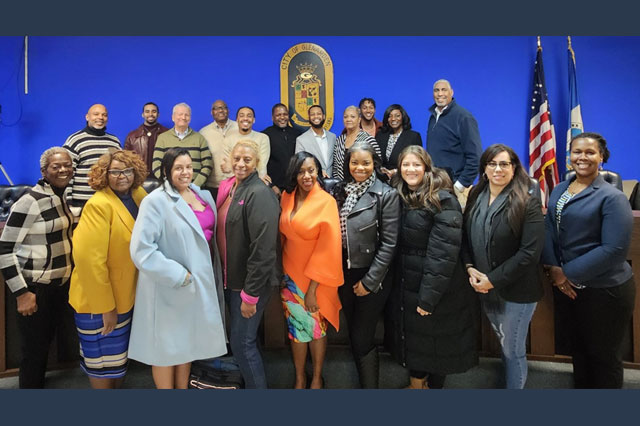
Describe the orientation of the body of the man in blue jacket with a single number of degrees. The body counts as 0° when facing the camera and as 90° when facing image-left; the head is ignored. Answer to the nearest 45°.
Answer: approximately 45°

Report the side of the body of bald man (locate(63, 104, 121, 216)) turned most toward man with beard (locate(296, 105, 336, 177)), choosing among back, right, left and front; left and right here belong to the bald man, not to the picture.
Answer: left

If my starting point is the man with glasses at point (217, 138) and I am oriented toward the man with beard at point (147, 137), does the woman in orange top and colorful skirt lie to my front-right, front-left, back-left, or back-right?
back-left

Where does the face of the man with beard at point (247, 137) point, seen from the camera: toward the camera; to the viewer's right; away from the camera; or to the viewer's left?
toward the camera

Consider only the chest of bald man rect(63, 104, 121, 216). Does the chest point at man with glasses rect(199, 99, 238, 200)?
no

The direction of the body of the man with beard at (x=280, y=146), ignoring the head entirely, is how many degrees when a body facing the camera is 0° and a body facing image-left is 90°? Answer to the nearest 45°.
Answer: approximately 0°

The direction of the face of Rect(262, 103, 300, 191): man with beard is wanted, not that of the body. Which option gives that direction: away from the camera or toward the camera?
toward the camera

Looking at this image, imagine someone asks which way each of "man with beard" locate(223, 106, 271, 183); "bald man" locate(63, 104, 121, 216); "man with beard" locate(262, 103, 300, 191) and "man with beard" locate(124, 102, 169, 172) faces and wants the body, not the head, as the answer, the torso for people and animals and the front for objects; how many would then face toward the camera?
4

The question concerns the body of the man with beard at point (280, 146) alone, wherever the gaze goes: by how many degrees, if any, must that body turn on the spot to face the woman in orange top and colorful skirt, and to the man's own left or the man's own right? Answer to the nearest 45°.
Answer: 0° — they already face them

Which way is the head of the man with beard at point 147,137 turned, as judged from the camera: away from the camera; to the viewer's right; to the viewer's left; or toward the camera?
toward the camera

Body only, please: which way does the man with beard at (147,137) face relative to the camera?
toward the camera

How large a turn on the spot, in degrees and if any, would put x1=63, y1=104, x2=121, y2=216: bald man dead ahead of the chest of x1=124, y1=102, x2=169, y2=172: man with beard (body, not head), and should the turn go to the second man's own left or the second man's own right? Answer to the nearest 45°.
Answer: approximately 45° to the second man's own right

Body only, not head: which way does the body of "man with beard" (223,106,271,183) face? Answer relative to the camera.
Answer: toward the camera

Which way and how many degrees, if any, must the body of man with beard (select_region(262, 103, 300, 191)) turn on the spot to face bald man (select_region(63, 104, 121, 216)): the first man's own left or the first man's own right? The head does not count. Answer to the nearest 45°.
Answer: approximately 90° to the first man's own right

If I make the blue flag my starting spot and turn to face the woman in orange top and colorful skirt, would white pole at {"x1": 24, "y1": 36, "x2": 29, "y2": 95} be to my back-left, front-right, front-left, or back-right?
front-right

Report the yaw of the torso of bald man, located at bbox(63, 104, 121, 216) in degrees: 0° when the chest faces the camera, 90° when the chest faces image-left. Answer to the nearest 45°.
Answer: approximately 0°

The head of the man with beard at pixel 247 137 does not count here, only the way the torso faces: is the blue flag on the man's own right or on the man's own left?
on the man's own left

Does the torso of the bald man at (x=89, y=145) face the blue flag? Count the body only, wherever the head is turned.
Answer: no
